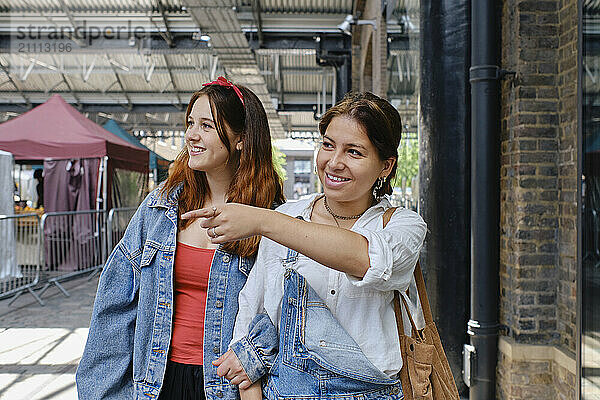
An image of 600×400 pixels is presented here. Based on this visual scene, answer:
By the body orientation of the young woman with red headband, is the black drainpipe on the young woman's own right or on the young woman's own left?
on the young woman's own left

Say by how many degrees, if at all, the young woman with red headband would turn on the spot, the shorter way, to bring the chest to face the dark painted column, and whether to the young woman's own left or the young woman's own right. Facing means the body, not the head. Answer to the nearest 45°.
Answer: approximately 135° to the young woman's own left

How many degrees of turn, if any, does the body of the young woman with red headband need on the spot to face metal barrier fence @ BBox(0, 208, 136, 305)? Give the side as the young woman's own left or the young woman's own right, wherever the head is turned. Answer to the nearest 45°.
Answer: approximately 180°

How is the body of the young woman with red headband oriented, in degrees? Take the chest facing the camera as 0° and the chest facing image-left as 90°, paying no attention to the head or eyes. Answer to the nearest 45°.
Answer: approximately 0°

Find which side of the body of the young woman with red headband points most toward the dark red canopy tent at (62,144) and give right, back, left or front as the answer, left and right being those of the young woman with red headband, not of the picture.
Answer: back
